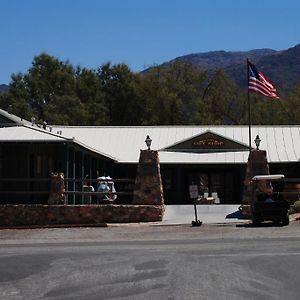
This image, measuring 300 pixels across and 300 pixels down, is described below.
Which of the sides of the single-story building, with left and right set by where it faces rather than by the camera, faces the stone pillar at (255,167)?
front

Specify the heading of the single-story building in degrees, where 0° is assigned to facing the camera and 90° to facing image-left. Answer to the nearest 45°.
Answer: approximately 0°

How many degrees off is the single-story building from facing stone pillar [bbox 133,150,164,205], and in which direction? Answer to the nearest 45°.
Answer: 0° — it already faces it

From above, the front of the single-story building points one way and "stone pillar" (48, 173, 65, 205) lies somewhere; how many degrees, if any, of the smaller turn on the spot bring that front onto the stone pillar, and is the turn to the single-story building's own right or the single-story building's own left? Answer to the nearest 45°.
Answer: approximately 45° to the single-story building's own right

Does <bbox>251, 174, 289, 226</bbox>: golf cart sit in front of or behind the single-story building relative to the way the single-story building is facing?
in front

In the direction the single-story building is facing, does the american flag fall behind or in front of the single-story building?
in front
